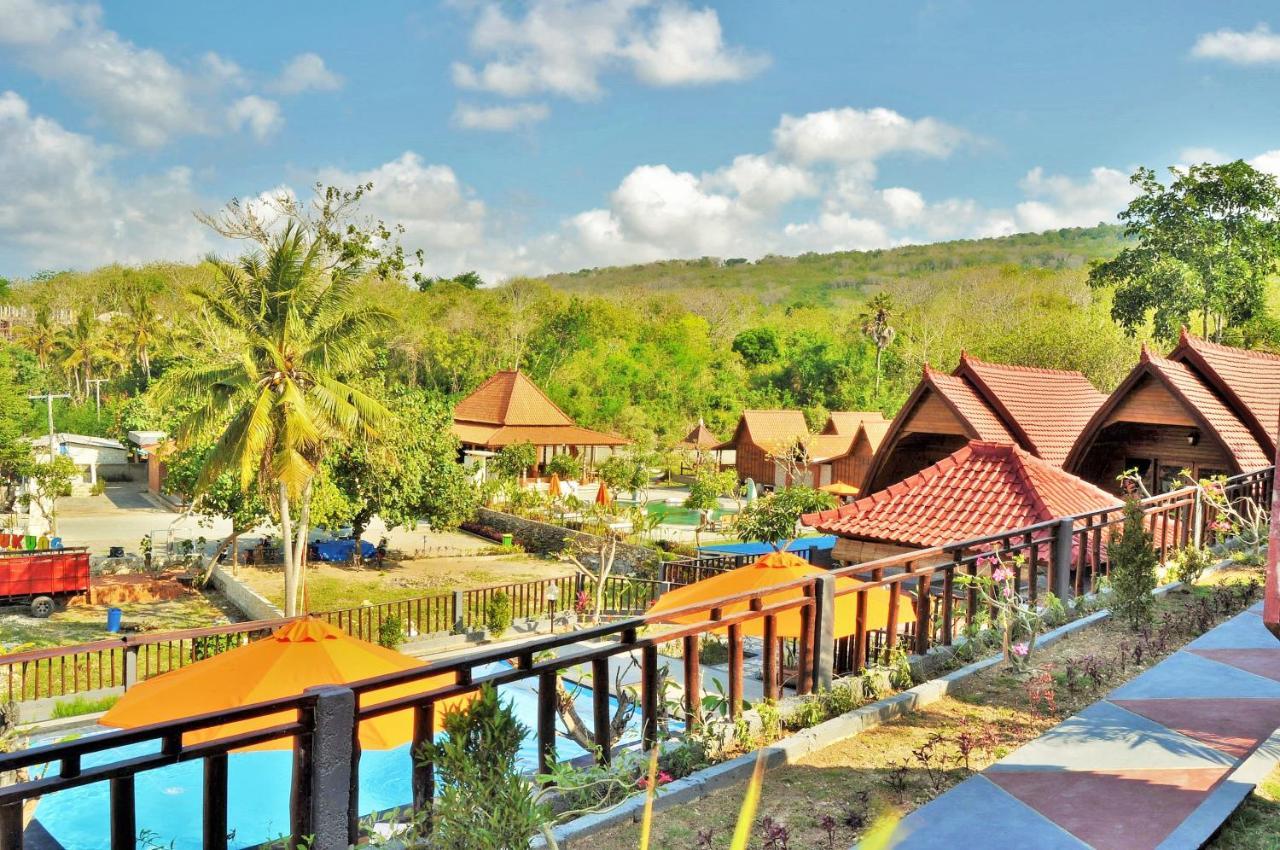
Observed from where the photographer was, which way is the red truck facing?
facing to the left of the viewer

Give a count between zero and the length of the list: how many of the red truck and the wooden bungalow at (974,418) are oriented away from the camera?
0

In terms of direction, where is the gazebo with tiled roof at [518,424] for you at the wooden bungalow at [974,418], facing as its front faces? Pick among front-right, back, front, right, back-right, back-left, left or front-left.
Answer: right

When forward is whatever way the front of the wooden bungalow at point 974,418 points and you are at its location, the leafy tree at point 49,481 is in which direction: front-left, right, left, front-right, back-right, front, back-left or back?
front-right

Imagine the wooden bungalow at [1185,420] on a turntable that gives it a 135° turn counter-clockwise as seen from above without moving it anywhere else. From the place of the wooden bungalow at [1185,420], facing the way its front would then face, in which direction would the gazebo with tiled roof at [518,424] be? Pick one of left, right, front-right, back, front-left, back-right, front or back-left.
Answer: back-left

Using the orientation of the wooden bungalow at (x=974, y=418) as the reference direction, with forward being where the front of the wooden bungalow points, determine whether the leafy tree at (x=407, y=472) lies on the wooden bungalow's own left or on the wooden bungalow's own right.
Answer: on the wooden bungalow's own right

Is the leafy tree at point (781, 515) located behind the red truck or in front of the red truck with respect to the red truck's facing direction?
behind

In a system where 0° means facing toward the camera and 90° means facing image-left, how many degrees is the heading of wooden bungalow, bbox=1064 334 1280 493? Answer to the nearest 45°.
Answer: approximately 45°

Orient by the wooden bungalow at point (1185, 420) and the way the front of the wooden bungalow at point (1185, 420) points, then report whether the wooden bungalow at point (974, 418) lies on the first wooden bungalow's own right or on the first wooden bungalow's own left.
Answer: on the first wooden bungalow's own right

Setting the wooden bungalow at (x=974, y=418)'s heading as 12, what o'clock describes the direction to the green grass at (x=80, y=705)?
The green grass is roughly at 12 o'clock from the wooden bungalow.

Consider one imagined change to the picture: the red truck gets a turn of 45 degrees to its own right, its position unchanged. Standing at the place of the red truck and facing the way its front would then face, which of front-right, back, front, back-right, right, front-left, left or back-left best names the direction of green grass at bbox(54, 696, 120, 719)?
back-left
